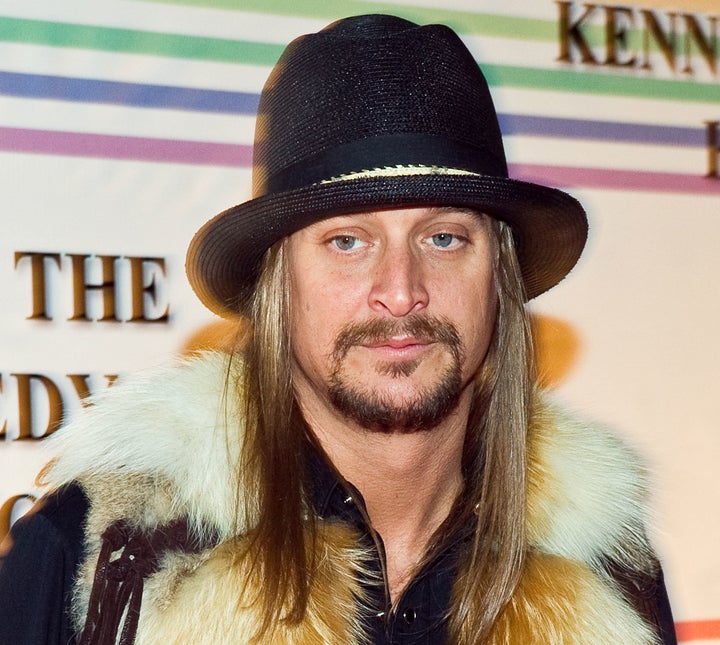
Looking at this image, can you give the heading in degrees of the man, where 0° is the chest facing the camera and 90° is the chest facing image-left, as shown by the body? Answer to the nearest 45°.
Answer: approximately 0°
